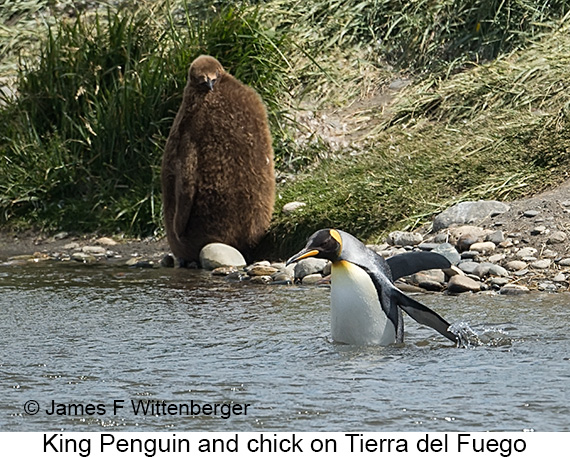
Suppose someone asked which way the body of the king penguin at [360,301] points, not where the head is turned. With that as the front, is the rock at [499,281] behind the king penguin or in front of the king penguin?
behind

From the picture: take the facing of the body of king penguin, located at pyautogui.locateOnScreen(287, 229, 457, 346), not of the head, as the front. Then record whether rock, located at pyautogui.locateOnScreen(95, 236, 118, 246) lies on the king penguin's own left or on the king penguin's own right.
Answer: on the king penguin's own right

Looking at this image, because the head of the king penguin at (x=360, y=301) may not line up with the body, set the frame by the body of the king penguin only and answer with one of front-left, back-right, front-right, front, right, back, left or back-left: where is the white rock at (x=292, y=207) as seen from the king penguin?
back-right

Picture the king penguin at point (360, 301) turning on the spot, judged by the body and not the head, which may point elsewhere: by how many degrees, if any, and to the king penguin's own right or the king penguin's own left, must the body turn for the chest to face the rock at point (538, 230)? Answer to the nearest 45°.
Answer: approximately 180°

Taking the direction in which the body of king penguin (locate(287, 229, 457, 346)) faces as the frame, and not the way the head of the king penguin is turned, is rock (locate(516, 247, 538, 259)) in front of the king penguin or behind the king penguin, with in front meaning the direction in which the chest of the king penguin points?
behind

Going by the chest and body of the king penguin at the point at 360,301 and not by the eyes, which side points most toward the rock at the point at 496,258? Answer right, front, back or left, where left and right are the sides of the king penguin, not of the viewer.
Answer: back

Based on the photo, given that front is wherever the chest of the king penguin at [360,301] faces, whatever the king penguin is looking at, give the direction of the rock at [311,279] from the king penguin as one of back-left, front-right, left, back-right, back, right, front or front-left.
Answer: back-right

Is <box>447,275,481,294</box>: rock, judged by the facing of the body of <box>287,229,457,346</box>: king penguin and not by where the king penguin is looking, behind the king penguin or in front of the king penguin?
behind

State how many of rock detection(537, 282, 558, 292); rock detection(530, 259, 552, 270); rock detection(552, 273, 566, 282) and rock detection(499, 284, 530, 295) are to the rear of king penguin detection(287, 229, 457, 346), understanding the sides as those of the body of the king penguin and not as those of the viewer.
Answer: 4

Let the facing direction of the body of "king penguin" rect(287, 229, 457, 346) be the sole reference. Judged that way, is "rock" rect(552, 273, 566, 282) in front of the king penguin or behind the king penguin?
behind

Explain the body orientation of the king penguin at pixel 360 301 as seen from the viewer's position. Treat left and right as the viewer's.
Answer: facing the viewer and to the left of the viewer

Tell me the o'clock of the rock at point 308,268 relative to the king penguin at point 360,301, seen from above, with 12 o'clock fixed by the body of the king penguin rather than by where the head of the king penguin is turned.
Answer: The rock is roughly at 4 o'clock from the king penguin.
